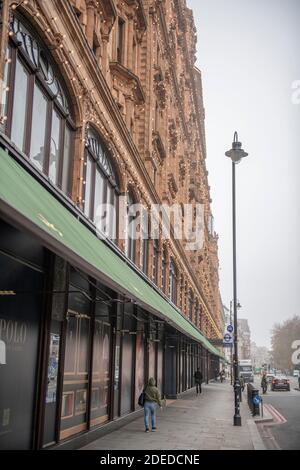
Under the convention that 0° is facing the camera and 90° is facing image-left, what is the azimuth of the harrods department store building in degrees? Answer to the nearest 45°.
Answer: approximately 315°
